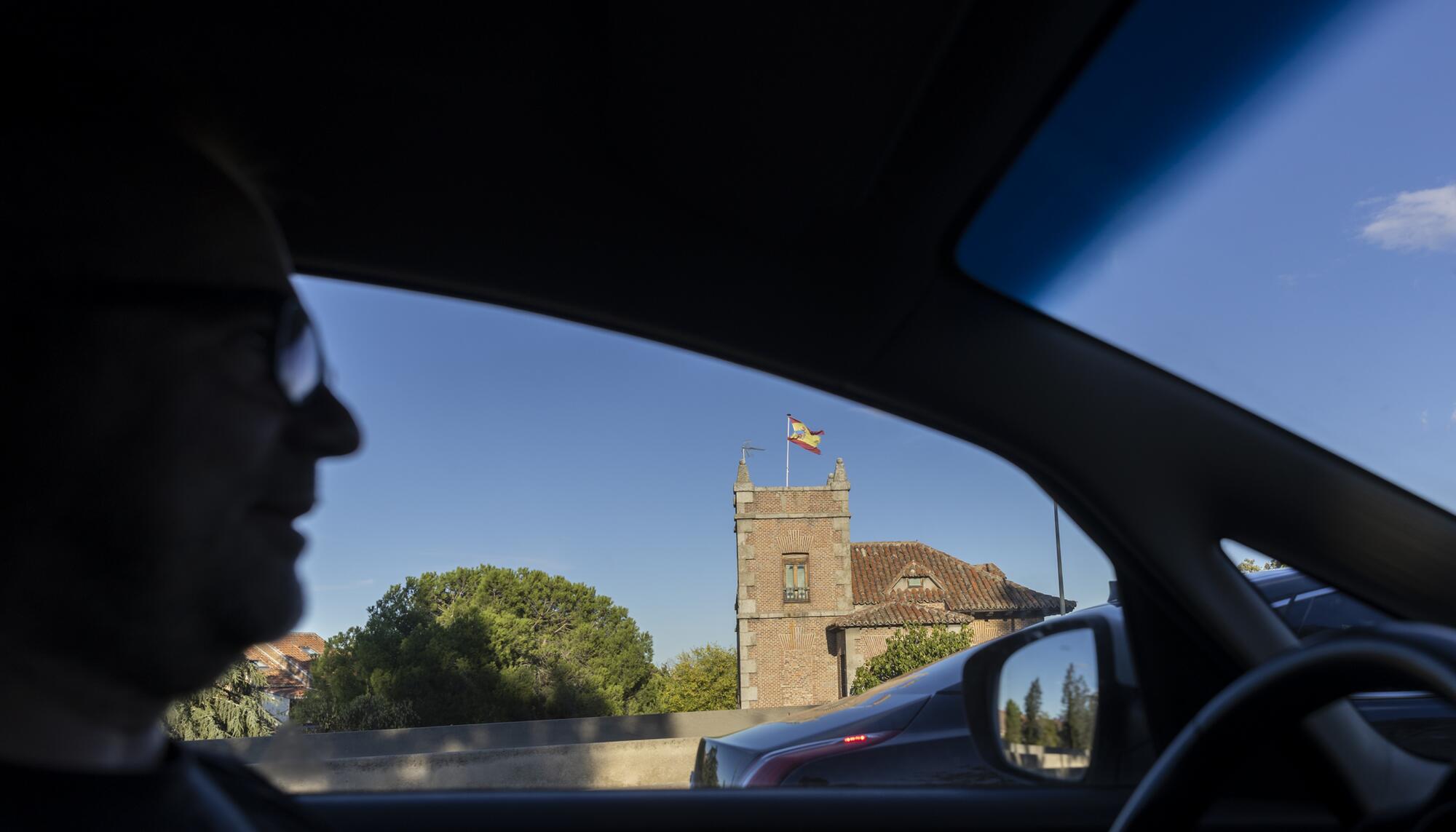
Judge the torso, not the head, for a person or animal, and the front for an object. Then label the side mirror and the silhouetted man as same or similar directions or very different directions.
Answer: very different directions

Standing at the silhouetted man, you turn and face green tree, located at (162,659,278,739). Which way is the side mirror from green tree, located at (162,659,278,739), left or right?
right

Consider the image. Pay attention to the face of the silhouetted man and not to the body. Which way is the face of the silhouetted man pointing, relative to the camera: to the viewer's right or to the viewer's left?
to the viewer's right

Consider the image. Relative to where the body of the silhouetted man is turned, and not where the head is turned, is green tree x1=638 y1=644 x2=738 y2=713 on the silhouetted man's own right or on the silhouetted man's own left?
on the silhouetted man's own left

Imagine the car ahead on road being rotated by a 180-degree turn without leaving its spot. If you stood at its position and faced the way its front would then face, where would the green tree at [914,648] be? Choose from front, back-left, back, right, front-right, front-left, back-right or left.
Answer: back-right

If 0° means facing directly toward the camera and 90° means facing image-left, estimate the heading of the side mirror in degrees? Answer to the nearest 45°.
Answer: approximately 45°

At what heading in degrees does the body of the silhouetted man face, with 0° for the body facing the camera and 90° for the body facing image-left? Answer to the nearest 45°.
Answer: approximately 270°

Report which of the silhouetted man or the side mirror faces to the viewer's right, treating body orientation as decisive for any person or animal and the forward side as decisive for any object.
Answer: the silhouetted man

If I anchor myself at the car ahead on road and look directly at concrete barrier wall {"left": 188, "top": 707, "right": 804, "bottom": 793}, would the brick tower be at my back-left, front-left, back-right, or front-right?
front-right

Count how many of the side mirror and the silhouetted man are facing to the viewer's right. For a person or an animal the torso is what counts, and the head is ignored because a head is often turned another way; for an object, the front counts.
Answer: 1

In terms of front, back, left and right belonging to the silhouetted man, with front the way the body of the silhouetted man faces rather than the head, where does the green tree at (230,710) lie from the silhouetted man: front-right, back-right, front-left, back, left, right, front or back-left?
left

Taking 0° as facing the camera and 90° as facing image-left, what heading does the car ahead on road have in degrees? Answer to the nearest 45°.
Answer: approximately 225°

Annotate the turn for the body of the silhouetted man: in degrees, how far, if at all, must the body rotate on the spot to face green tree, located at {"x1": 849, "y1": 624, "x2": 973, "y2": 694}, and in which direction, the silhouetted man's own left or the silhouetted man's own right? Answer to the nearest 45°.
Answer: approximately 45° to the silhouetted man's own left
